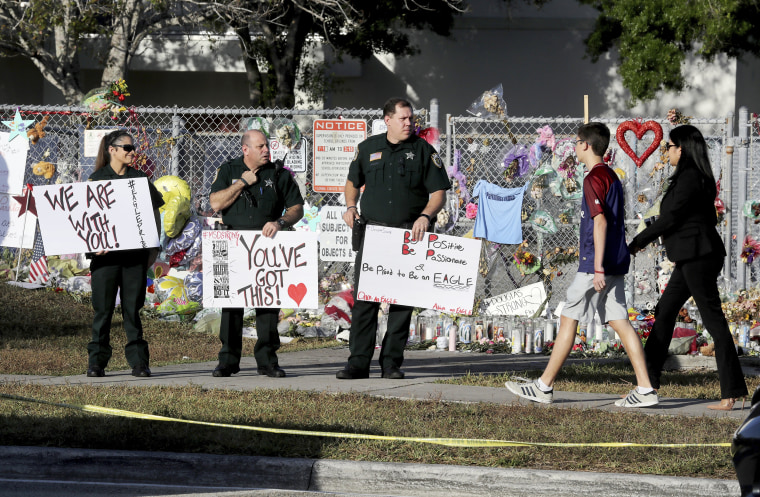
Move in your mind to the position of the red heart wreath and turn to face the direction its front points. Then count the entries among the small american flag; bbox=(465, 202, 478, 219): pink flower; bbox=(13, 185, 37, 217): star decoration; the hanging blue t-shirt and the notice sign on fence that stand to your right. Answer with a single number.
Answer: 5

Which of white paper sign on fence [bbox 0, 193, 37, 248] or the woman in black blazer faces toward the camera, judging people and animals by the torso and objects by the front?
the white paper sign on fence

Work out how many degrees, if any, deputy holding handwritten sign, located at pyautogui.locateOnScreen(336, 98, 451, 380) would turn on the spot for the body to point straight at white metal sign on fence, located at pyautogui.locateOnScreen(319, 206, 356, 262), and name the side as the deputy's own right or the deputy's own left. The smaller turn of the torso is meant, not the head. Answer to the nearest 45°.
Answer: approximately 180°

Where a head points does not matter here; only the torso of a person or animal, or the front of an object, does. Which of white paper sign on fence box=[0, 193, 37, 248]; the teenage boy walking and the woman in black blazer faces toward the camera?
the white paper sign on fence

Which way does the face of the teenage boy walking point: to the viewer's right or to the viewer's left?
to the viewer's left

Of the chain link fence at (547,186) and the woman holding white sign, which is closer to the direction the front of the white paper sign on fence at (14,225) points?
the woman holding white sign

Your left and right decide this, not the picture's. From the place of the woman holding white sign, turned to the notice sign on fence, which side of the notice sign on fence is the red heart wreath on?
right

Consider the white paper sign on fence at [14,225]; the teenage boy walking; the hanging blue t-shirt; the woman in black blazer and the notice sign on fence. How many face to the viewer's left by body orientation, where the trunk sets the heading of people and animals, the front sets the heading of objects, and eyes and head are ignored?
2

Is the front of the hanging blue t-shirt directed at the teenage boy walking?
yes

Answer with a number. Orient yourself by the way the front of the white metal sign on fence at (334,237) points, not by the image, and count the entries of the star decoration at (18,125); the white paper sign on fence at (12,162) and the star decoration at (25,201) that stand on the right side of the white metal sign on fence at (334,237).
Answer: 3

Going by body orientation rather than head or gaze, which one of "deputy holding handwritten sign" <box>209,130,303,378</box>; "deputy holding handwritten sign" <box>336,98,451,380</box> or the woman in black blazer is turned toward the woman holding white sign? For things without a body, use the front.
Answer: the woman in black blazer

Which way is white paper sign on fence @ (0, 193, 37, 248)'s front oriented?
toward the camera

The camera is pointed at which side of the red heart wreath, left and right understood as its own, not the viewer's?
front

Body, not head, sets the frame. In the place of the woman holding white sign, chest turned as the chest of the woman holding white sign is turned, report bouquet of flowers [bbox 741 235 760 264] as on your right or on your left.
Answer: on your left

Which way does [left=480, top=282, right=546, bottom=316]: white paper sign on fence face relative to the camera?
toward the camera

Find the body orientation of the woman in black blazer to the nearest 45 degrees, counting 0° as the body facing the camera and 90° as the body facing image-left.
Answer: approximately 90°

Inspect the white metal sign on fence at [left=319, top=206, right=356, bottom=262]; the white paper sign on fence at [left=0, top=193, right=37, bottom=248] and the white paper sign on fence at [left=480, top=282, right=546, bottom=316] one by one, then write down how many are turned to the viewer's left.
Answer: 0

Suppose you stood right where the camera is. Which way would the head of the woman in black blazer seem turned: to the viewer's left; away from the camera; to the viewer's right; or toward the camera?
to the viewer's left
